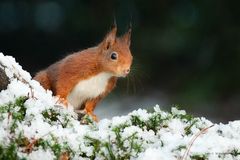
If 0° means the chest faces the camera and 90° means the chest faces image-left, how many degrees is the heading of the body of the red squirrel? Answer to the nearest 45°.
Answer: approximately 315°
